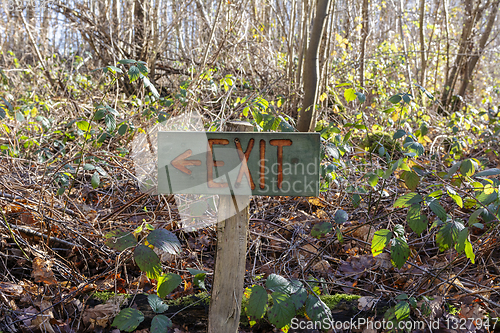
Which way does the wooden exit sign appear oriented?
toward the camera

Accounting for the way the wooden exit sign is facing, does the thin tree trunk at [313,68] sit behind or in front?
behind

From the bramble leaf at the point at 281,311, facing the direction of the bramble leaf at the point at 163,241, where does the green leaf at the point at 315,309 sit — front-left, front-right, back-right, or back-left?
back-right
